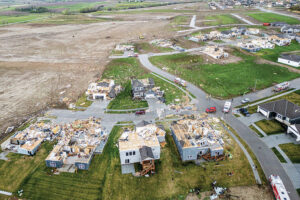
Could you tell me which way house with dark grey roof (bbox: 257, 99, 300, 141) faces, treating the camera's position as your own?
facing the viewer and to the left of the viewer

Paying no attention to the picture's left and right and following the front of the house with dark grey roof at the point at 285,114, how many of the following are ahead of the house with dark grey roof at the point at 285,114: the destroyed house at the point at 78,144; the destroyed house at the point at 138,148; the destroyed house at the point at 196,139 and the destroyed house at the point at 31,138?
4

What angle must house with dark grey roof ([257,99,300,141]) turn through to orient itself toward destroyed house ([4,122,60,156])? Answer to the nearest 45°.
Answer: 0° — it already faces it

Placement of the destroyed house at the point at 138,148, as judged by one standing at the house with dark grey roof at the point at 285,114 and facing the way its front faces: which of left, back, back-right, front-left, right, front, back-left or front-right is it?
front

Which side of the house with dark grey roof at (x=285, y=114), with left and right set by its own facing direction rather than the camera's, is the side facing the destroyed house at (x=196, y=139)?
front

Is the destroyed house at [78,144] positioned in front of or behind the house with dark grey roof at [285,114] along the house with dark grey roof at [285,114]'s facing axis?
in front
